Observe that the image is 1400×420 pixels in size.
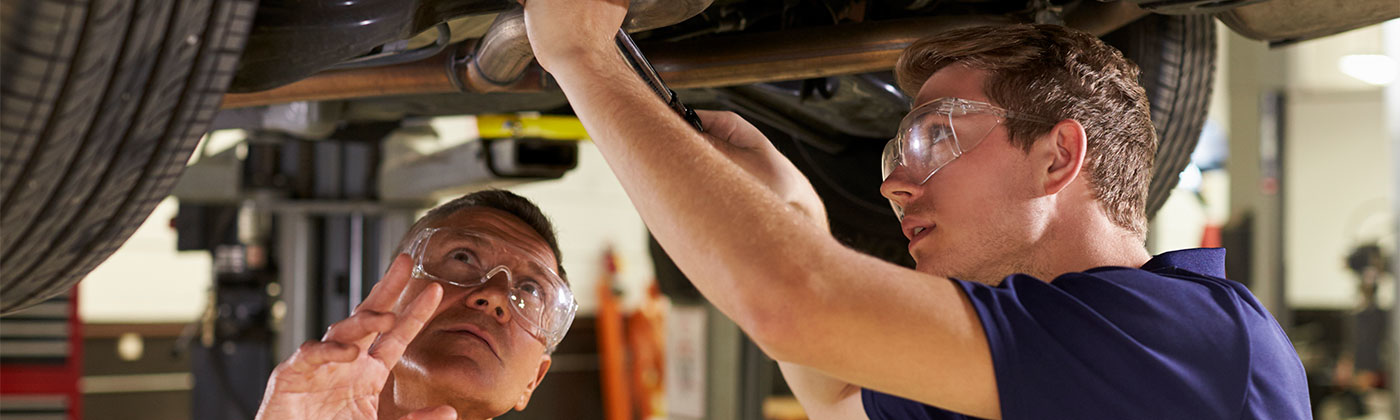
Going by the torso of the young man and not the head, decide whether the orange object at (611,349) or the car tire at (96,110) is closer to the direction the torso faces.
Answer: the car tire

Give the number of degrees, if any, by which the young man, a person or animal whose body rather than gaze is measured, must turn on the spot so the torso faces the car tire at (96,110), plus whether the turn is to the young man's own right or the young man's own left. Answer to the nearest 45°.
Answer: approximately 45° to the young man's own left

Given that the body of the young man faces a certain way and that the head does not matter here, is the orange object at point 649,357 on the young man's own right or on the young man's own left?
on the young man's own right

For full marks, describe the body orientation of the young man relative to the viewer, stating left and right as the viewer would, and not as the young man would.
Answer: facing to the left of the viewer

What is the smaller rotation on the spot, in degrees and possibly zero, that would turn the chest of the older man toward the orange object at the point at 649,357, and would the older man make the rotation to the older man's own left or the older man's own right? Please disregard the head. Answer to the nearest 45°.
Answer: approximately 180°

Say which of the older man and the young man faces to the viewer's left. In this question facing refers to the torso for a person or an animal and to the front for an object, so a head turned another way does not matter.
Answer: the young man

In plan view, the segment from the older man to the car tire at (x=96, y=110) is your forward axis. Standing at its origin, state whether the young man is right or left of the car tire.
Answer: left

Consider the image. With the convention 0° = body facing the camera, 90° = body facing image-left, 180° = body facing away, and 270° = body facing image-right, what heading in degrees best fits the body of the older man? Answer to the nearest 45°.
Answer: approximately 0°

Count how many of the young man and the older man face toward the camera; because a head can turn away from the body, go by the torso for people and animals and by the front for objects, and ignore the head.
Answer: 1

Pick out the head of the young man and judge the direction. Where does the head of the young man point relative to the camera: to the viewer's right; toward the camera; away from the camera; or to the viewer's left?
to the viewer's left

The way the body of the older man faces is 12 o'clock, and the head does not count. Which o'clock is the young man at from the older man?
The young man is roughly at 11 o'clock from the older man.

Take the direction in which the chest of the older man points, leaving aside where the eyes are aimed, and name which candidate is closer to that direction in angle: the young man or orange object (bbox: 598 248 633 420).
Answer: the young man

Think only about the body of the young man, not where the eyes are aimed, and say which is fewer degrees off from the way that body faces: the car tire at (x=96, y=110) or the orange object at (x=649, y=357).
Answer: the car tire

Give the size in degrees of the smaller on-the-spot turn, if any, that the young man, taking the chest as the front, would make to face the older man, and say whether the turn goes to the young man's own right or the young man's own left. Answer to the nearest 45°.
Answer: approximately 45° to the young man's own right
